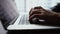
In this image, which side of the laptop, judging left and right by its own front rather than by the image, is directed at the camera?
right
